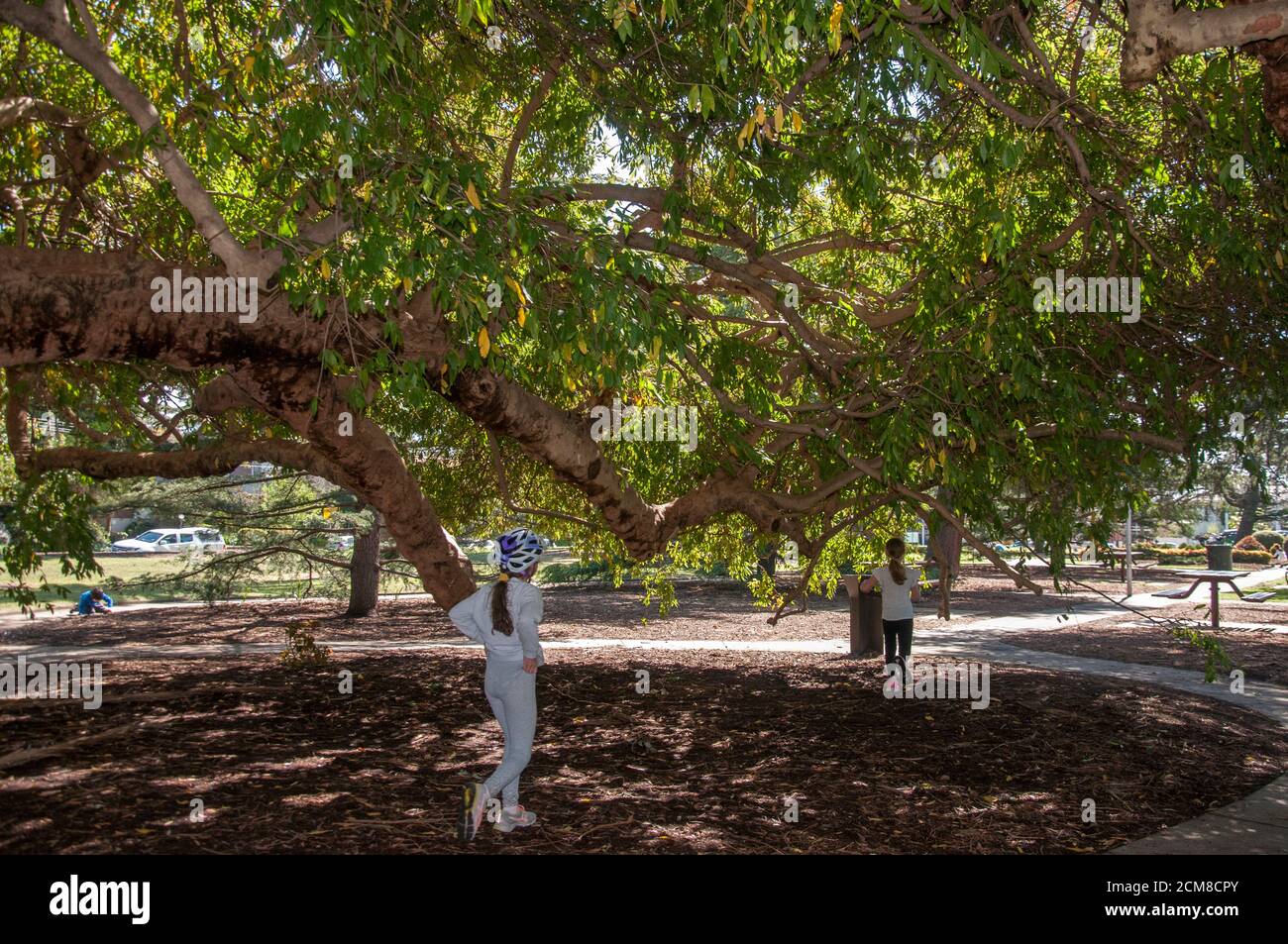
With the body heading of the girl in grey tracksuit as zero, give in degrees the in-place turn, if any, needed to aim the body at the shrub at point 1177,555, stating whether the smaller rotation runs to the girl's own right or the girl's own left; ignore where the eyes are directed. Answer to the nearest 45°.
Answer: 0° — they already face it

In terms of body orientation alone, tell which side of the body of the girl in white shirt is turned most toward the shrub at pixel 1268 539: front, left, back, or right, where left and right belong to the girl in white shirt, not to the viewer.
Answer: front

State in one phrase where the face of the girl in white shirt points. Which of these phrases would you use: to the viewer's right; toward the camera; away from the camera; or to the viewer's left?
away from the camera

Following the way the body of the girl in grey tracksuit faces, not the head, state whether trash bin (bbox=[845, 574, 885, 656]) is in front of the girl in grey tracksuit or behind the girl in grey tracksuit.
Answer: in front

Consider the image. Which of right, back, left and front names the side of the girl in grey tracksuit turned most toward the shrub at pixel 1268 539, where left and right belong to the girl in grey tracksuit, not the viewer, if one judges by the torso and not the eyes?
front

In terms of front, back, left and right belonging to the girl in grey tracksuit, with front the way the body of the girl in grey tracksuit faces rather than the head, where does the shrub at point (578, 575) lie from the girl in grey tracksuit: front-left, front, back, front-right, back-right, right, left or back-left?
front-left

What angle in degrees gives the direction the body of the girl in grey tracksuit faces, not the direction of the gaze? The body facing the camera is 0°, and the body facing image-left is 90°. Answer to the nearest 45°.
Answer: approximately 225°

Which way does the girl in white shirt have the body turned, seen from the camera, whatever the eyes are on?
away from the camera

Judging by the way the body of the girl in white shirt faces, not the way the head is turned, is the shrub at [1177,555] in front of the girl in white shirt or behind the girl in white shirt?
in front

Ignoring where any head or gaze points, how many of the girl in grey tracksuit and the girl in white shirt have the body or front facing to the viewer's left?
0

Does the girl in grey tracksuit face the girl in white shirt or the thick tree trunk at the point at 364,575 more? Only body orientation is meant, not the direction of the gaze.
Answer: the girl in white shirt
